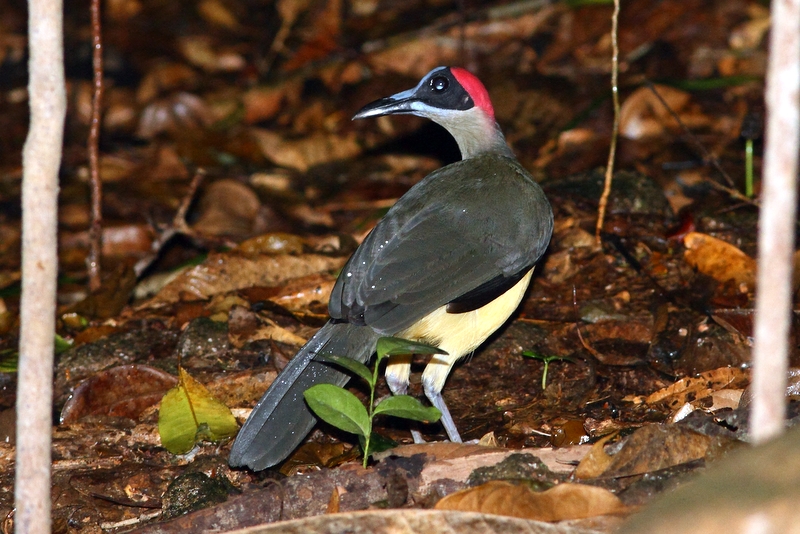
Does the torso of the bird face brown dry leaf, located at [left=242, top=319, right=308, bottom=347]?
no

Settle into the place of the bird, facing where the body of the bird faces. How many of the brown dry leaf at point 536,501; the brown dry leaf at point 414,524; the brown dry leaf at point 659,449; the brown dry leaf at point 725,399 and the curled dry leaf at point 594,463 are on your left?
0

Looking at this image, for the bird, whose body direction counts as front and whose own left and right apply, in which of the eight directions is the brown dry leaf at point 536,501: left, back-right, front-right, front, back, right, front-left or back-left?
back-right

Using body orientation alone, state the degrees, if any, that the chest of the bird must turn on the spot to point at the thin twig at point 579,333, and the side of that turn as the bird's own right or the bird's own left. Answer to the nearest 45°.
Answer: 0° — it already faces it

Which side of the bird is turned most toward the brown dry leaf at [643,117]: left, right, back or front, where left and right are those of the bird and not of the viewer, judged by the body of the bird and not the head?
front

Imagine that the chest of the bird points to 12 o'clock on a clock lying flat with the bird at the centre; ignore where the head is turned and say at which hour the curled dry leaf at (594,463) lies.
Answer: The curled dry leaf is roughly at 4 o'clock from the bird.

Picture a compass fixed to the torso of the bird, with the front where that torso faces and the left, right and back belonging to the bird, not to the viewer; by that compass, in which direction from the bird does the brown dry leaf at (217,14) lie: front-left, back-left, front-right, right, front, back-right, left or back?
front-left

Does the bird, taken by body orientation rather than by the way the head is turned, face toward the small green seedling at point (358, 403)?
no

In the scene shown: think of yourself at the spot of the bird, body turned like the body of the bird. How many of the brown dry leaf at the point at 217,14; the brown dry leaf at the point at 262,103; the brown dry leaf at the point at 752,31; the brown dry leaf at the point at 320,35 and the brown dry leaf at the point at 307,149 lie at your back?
0

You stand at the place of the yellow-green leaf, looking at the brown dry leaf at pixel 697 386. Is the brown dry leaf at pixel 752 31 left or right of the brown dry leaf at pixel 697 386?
left

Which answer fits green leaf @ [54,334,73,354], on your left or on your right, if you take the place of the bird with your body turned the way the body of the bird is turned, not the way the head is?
on your left

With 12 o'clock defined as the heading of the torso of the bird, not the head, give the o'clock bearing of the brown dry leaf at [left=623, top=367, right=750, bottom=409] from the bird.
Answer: The brown dry leaf is roughly at 2 o'clock from the bird.

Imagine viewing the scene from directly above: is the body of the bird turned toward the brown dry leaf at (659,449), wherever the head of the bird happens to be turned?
no

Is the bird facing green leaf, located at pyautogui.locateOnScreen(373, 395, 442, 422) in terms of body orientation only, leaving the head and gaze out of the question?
no

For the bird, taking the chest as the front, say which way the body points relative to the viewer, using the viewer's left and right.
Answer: facing away from the viewer and to the right of the viewer

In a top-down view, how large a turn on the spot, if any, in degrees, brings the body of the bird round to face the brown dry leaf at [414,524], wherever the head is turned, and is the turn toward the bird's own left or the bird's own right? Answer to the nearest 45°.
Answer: approximately 135° to the bird's own right

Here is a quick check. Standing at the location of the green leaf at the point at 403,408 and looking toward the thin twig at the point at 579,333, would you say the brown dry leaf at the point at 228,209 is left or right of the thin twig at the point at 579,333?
left

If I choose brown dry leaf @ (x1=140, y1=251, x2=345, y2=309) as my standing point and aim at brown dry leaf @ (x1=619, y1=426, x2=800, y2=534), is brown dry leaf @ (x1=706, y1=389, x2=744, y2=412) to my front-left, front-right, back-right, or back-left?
front-left
